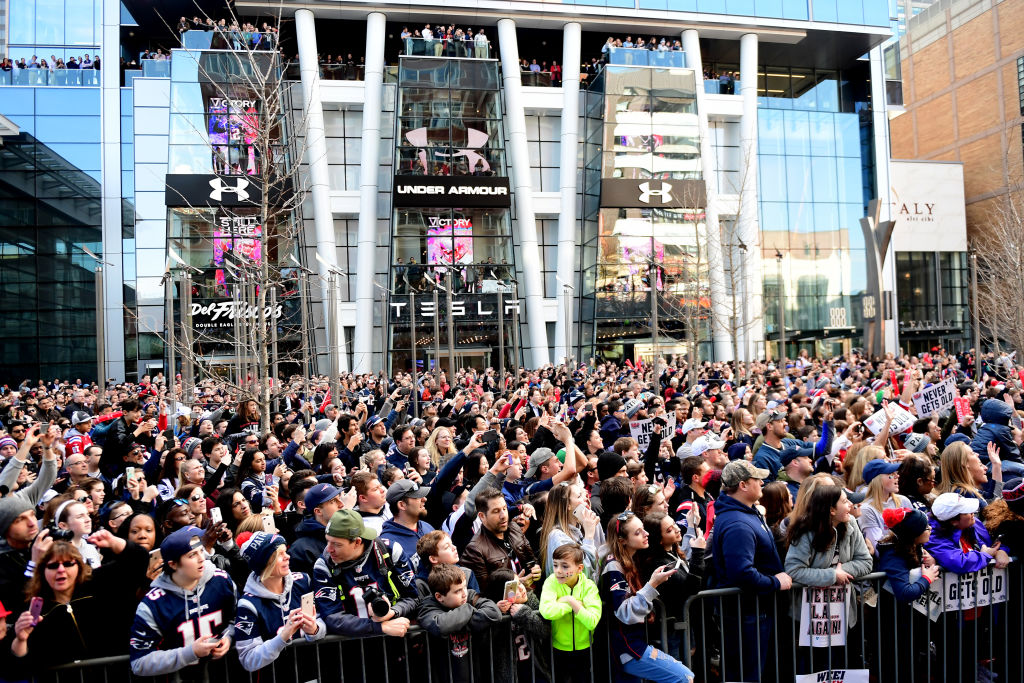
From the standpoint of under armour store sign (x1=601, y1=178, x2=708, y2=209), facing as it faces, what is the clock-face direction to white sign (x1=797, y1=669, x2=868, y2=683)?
The white sign is roughly at 12 o'clock from the under armour store sign.

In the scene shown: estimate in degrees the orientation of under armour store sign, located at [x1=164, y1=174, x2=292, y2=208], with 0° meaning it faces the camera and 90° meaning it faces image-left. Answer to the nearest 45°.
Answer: approximately 0°

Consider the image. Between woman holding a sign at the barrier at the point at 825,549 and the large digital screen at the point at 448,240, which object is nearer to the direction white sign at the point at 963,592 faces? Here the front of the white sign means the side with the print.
the woman holding a sign at the barrier

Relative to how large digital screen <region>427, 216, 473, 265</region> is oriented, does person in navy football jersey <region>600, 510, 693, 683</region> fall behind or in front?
in front

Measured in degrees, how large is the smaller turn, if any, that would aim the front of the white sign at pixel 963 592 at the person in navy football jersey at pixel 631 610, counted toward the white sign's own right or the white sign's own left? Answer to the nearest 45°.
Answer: approximately 45° to the white sign's own right

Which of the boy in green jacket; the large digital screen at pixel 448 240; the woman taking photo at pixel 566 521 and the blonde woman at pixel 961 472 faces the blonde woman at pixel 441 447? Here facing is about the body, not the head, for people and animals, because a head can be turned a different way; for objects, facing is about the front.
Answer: the large digital screen

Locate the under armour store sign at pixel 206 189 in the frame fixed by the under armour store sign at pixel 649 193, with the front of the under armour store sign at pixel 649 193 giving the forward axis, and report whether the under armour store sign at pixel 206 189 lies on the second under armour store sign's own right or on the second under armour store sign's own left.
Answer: on the second under armour store sign's own right
